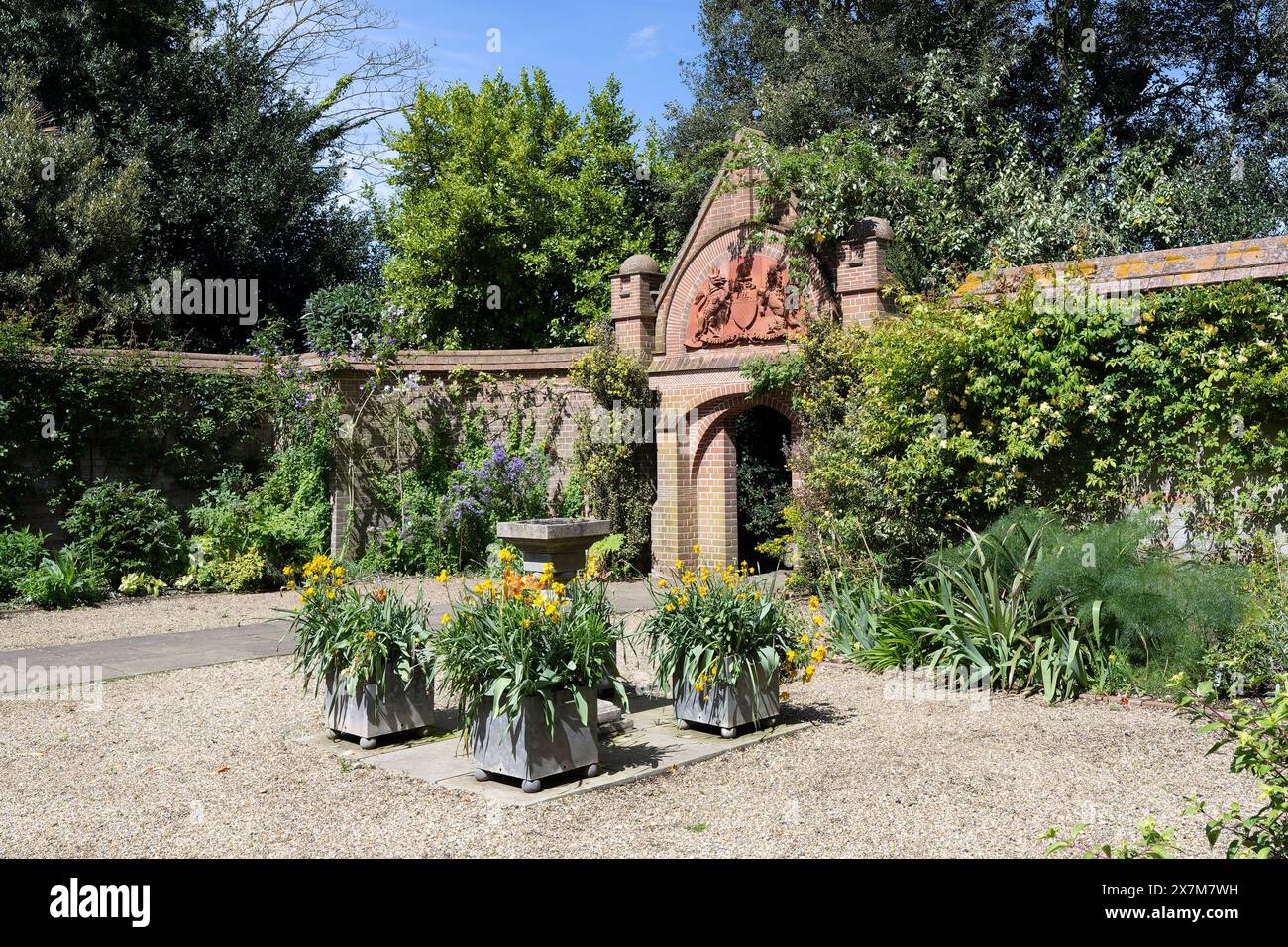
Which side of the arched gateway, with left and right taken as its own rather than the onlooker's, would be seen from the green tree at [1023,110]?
back

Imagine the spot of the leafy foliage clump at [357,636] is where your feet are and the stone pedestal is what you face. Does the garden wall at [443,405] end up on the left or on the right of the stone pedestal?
left

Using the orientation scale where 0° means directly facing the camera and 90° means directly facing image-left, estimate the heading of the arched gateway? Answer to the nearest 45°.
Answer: approximately 45°

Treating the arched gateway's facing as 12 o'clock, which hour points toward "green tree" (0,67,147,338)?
The green tree is roughly at 2 o'clock from the arched gateway.

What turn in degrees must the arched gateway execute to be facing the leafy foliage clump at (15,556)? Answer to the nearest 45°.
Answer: approximately 45° to its right

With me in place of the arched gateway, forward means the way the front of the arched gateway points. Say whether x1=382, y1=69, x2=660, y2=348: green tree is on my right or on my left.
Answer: on my right
